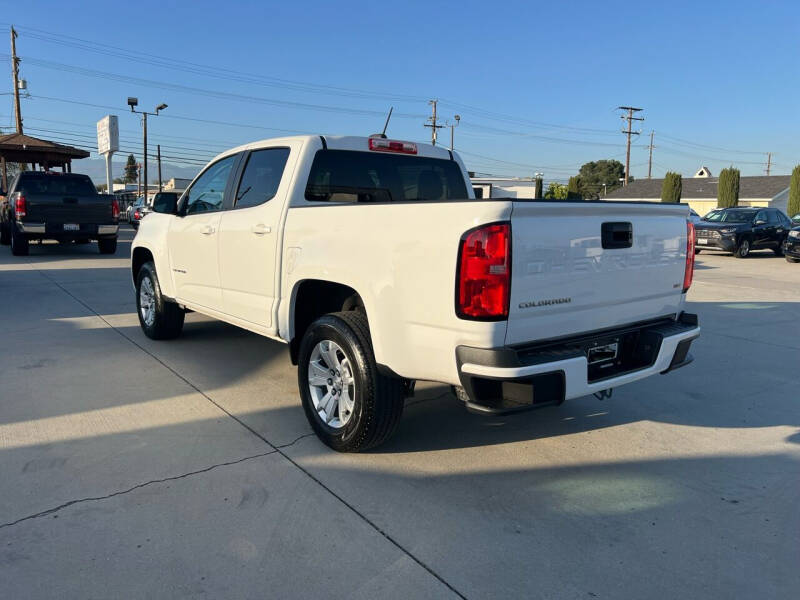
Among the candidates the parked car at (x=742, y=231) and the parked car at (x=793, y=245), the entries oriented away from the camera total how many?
0

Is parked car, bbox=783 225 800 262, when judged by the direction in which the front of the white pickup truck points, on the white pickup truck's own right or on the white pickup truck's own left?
on the white pickup truck's own right

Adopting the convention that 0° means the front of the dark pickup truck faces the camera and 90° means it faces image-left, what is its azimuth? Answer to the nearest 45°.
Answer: approximately 180°

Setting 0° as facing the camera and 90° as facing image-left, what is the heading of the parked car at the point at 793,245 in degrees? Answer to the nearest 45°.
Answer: approximately 45°

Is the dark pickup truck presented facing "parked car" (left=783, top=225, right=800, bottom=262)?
no

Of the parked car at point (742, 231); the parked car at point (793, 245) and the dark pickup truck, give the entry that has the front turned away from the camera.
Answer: the dark pickup truck

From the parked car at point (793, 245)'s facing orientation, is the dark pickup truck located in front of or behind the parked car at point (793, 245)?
in front

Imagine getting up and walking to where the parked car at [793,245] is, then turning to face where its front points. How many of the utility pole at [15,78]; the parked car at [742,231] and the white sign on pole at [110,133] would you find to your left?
0

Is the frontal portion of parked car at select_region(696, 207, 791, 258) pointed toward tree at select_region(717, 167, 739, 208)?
no

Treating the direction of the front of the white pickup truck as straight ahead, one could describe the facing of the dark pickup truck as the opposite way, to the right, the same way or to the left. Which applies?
the same way

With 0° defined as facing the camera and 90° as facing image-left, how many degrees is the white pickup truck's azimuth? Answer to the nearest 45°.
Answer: approximately 135°

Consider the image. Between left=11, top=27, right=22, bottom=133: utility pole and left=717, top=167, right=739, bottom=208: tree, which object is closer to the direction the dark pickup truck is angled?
the utility pole

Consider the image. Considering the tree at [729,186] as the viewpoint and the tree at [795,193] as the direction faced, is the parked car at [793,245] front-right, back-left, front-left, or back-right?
front-right

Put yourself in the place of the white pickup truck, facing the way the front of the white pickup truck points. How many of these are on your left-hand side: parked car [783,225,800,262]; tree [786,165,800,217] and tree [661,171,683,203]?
0
